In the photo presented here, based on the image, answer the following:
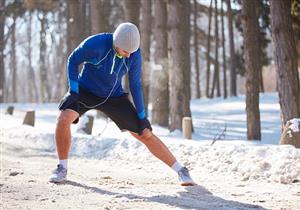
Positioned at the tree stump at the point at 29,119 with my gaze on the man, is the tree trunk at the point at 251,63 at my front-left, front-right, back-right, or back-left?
front-left

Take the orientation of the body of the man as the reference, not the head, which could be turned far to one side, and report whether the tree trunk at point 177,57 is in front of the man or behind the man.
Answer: behind

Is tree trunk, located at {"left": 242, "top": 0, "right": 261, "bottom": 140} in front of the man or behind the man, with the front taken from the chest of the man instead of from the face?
behind

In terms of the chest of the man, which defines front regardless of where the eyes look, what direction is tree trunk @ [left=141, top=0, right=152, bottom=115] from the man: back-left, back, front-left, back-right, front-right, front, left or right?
back

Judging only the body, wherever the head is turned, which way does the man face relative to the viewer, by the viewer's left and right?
facing the viewer

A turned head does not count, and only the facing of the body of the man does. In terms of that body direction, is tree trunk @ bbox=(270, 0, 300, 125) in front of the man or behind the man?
behind

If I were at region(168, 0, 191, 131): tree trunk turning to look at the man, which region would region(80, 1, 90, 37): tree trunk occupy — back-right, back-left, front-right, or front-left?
back-right
